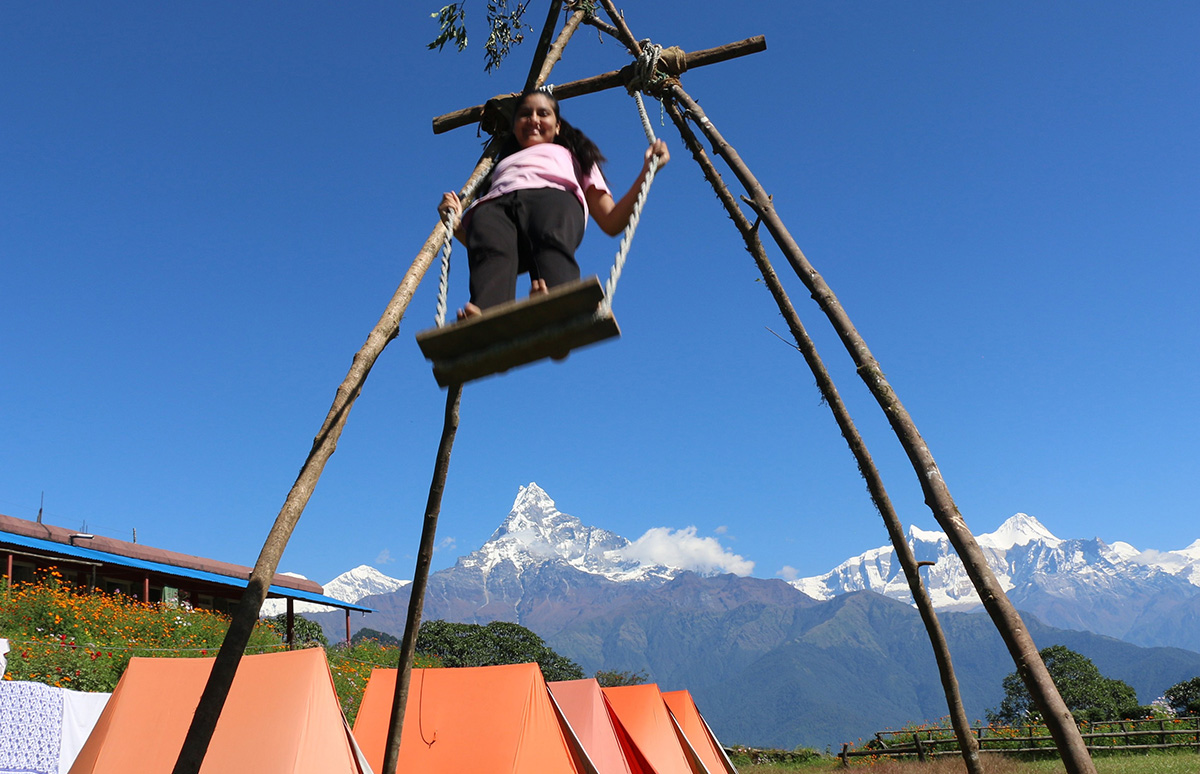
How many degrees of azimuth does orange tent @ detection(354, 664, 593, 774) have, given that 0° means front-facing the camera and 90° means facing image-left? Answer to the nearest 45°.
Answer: approximately 270°

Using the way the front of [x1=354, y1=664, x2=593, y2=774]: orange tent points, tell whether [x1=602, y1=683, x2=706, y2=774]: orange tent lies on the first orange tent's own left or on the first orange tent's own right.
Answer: on the first orange tent's own left

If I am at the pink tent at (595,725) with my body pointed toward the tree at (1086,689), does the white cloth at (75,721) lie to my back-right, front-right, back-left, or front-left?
back-left

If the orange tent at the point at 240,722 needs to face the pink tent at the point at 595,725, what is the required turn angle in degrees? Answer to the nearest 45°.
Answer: approximately 45° to its left

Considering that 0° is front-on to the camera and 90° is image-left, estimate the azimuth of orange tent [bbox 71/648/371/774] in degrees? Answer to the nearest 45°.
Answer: approximately 270°

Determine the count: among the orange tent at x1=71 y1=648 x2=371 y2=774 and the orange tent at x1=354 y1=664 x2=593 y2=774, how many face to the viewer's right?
2
